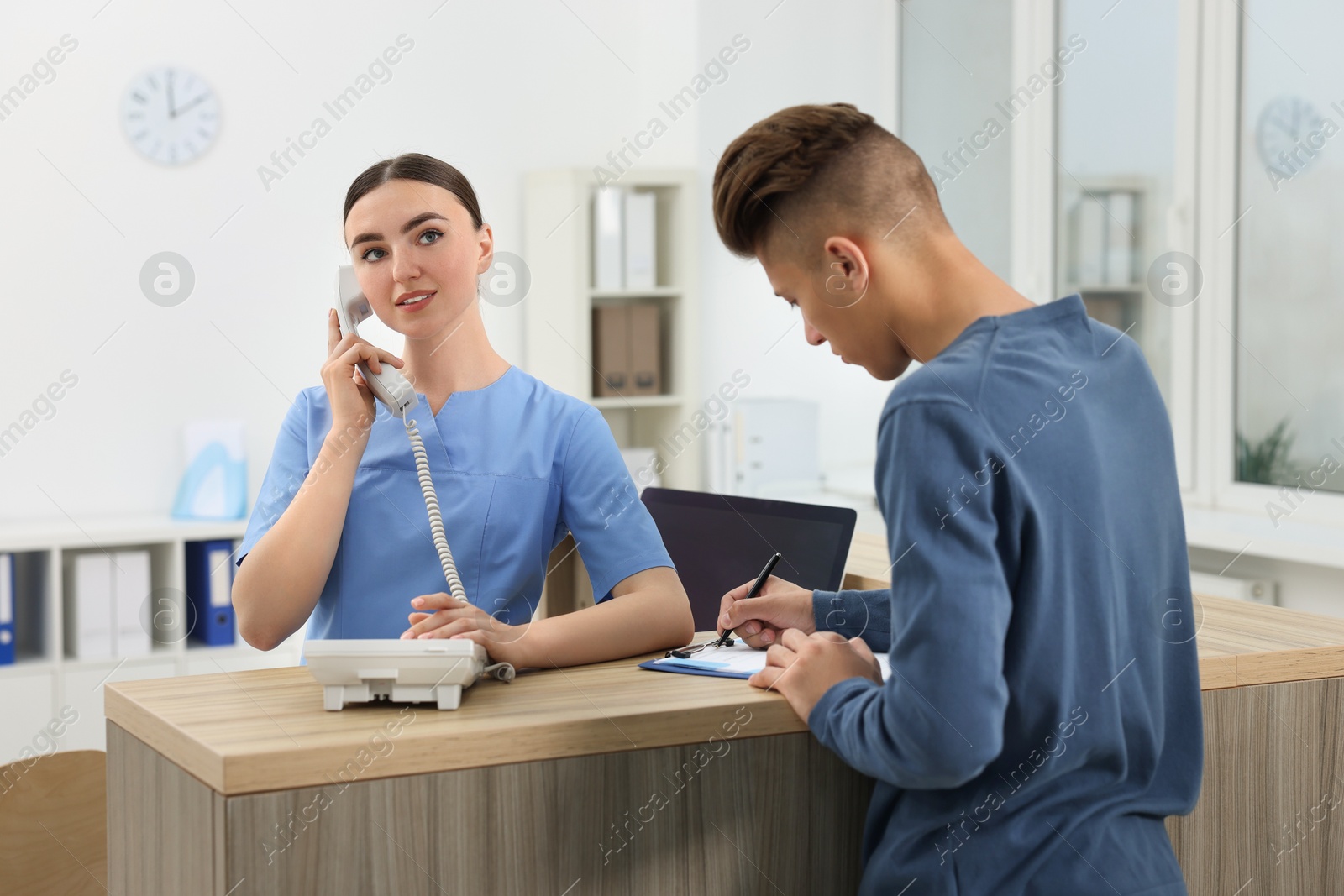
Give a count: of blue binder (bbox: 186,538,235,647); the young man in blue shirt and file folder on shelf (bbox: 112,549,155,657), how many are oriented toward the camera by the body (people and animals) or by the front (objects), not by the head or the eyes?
2

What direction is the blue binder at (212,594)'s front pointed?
toward the camera

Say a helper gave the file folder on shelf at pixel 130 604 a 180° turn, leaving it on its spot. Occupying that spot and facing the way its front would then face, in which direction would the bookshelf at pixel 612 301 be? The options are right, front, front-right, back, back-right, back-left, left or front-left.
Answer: right

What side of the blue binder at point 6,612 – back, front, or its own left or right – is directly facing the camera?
front

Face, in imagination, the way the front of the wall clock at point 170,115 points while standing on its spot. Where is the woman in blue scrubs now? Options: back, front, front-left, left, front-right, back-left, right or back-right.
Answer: front

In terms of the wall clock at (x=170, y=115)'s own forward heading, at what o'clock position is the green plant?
The green plant is roughly at 10 o'clock from the wall clock.

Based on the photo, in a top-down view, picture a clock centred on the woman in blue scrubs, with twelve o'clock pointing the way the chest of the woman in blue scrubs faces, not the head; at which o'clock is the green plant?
The green plant is roughly at 8 o'clock from the woman in blue scrubs.

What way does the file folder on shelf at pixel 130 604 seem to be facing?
toward the camera

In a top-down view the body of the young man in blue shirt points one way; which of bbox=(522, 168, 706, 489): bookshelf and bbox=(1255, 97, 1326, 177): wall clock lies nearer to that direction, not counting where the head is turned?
the bookshelf
